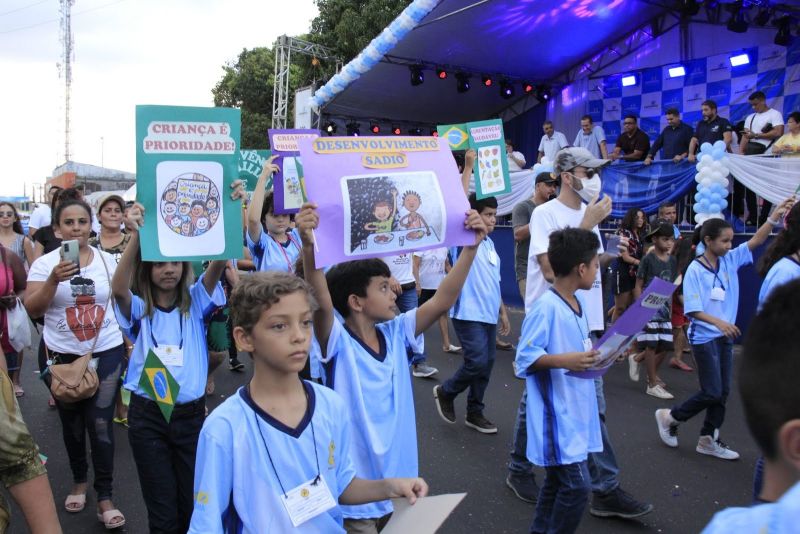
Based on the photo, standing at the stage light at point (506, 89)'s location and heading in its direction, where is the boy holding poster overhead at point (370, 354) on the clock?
The boy holding poster overhead is roughly at 12 o'clock from the stage light.

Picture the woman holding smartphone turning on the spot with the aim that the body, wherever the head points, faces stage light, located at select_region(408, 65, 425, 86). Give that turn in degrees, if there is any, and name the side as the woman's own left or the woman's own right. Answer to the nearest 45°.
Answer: approximately 135° to the woman's own left

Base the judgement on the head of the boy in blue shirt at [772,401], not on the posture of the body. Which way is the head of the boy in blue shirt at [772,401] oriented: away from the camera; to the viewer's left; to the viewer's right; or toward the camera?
away from the camera
